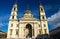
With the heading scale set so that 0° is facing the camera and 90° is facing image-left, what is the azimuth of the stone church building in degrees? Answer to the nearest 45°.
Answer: approximately 0°
